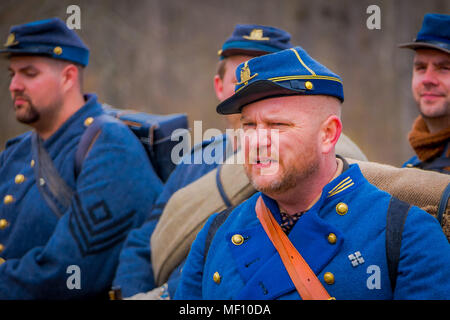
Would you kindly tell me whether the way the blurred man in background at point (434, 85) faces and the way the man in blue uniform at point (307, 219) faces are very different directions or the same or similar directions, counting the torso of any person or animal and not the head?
same or similar directions

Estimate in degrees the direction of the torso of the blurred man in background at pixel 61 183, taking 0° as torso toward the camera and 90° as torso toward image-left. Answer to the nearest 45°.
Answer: approximately 45°

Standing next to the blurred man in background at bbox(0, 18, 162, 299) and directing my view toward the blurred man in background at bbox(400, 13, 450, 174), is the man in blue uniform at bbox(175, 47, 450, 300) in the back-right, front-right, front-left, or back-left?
front-right

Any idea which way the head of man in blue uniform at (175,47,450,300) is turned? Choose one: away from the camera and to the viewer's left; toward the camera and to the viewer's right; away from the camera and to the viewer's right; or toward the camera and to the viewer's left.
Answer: toward the camera and to the viewer's left

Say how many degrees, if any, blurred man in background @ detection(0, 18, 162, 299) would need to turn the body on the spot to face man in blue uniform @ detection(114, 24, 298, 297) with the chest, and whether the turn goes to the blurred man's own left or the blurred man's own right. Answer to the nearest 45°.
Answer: approximately 135° to the blurred man's own left

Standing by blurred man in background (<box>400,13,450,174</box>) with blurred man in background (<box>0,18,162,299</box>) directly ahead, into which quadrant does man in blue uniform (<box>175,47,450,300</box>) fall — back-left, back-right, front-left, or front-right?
front-left

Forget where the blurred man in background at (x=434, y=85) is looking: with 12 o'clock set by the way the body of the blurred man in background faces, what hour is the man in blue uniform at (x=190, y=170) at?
The man in blue uniform is roughly at 1 o'clock from the blurred man in background.

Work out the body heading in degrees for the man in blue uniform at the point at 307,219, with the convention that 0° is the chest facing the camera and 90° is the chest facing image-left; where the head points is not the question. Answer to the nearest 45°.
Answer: approximately 45°

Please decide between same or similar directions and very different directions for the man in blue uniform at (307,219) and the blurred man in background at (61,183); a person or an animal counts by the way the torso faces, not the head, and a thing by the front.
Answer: same or similar directions

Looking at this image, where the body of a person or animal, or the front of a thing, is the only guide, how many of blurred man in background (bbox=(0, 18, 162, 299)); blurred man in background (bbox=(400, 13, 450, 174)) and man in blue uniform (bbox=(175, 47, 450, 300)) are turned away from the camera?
0

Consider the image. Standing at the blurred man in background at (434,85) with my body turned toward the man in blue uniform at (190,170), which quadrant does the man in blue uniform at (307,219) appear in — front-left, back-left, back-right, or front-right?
front-left

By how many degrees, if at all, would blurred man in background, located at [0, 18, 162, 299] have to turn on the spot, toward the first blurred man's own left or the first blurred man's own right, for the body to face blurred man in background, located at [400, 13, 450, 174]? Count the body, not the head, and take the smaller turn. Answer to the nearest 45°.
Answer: approximately 135° to the first blurred man's own left

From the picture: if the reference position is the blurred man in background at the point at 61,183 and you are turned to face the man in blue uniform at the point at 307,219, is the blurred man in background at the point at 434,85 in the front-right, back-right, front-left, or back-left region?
front-left
